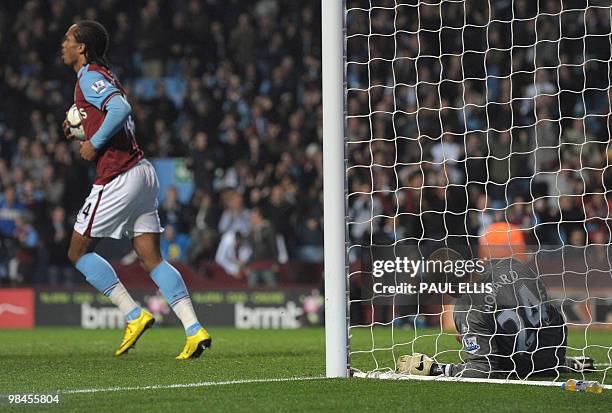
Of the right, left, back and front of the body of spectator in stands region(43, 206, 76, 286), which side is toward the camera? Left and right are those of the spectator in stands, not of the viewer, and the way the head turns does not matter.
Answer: front

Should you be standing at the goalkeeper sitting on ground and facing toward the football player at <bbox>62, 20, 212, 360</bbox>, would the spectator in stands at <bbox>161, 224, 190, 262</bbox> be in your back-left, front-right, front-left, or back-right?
front-right

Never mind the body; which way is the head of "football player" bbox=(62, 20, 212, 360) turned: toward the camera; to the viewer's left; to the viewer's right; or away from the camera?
to the viewer's left

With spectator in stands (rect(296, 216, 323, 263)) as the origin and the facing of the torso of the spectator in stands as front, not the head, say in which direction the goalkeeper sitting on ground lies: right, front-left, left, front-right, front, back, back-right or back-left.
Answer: front

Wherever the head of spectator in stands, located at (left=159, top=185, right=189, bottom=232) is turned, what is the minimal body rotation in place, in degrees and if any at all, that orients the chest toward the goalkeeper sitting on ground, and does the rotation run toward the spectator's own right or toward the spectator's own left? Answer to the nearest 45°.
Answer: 0° — they already face them

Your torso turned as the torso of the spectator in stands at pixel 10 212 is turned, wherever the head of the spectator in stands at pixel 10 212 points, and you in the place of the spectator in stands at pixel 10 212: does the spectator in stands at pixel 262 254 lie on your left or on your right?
on your left

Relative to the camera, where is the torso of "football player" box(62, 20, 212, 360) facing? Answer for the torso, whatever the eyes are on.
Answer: to the viewer's left

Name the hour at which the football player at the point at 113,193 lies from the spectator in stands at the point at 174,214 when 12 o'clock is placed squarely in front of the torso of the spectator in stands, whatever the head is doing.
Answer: The football player is roughly at 12 o'clock from the spectator in stands.

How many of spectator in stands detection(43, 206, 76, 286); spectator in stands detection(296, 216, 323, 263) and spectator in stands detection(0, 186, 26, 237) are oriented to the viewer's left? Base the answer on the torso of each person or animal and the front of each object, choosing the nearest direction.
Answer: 0

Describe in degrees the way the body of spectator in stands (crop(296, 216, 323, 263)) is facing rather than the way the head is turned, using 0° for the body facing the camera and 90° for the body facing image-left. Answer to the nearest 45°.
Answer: approximately 0°

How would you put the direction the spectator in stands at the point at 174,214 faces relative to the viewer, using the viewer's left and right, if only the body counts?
facing the viewer

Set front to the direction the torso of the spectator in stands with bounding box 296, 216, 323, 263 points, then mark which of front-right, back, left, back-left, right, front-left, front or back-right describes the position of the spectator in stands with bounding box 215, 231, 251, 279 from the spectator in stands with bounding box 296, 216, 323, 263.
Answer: right

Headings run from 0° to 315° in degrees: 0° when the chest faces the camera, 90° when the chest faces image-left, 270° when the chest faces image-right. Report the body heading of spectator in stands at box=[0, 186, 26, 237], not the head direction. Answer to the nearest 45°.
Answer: approximately 0°

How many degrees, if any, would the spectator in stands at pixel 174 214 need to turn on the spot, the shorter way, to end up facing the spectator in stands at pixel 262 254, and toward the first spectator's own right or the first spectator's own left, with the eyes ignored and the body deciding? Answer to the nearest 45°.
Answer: approximately 45° to the first spectator's own left
